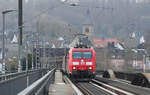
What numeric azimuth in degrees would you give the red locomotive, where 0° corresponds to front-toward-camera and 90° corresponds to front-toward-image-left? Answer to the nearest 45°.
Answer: approximately 0°
